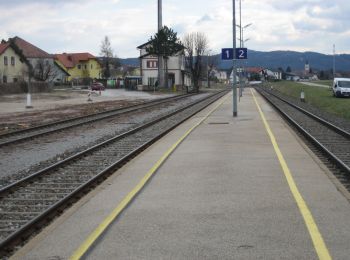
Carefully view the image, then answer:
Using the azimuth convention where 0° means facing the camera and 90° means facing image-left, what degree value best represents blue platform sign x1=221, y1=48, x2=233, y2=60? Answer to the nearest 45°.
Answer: approximately 0°

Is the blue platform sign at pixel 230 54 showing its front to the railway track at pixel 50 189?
yes

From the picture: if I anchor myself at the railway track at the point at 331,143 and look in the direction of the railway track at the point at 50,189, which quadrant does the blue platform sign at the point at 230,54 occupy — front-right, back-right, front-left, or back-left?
back-right

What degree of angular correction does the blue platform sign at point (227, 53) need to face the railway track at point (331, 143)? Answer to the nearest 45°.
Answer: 0° — it already faces it

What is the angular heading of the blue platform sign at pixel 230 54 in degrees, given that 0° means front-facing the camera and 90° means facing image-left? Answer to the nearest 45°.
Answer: approximately 0°
